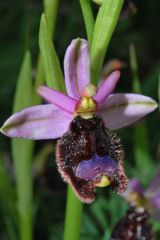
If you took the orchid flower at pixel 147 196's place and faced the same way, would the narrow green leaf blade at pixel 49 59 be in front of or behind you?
in front

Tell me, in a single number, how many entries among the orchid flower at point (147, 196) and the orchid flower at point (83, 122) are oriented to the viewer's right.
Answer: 0

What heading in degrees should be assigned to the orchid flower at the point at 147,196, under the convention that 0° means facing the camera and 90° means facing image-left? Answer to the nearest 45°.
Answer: approximately 45°

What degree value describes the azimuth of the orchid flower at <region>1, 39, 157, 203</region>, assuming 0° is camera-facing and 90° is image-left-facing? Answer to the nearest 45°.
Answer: approximately 0°
